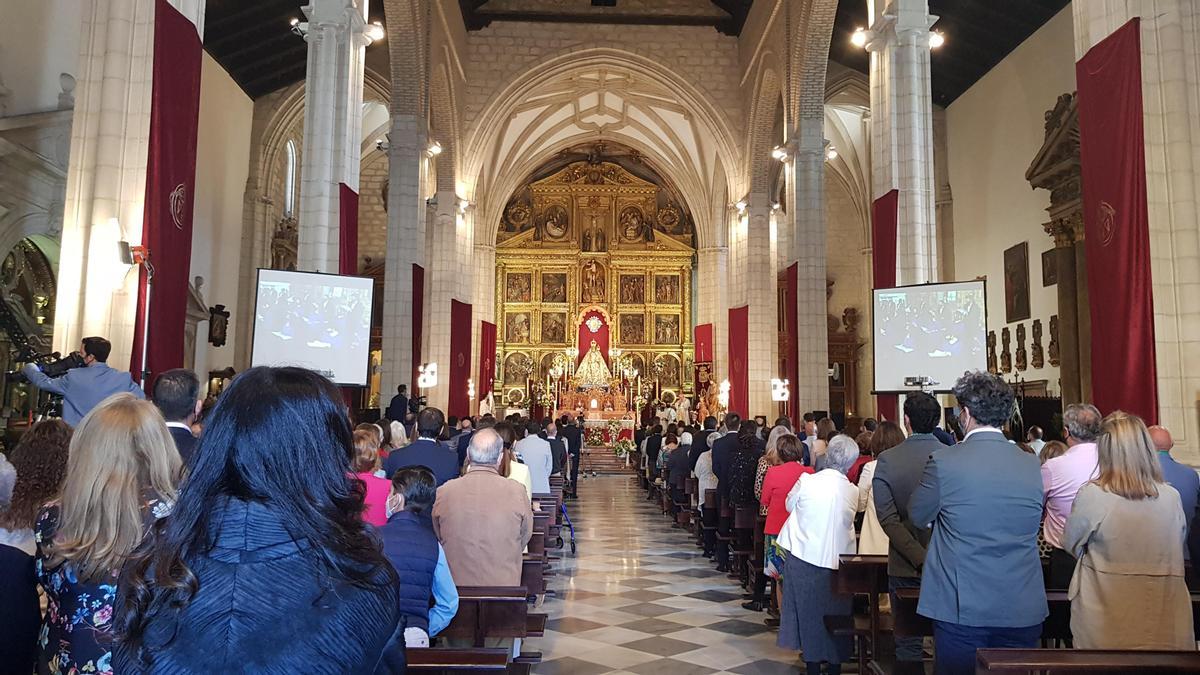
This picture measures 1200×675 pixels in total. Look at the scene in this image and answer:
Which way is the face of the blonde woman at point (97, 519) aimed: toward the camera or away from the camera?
away from the camera

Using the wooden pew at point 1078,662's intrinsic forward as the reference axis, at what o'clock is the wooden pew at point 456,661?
the wooden pew at point 456,661 is roughly at 8 o'clock from the wooden pew at point 1078,662.

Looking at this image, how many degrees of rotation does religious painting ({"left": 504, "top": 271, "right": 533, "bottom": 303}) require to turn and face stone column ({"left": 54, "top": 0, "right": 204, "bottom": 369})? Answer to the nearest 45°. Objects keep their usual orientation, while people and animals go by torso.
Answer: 0° — it already faces it

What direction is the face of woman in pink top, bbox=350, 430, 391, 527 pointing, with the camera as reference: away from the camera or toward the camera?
away from the camera

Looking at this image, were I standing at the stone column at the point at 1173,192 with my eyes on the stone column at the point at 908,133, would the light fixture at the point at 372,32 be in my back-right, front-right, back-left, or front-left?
front-left

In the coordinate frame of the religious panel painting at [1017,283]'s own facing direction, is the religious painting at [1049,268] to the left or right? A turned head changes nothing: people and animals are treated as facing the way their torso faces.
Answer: on its left

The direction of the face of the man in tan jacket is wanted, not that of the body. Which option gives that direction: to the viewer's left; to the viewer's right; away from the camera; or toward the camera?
away from the camera

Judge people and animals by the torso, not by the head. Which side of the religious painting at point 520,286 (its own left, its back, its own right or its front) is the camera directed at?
front

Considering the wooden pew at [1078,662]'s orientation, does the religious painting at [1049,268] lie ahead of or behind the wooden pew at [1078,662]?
ahead

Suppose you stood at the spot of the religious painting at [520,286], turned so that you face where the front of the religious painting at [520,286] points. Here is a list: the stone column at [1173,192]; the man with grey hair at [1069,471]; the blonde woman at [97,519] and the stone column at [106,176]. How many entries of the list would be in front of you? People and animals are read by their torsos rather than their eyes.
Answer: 4

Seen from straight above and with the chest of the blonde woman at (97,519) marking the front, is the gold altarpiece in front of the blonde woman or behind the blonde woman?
in front

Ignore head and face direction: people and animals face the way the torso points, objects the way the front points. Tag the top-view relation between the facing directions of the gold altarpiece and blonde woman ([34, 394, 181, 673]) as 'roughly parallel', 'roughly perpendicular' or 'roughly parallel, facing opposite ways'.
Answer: roughly parallel, facing opposite ways

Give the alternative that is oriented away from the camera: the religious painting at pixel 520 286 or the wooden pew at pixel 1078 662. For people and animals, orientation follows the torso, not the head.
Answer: the wooden pew

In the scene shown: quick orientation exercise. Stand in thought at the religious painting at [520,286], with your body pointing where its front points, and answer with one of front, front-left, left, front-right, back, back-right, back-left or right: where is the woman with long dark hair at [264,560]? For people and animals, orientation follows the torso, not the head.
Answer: front

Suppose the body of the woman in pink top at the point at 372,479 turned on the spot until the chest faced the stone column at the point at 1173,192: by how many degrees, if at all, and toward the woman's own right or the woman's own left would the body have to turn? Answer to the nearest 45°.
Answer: approximately 90° to the woman's own right

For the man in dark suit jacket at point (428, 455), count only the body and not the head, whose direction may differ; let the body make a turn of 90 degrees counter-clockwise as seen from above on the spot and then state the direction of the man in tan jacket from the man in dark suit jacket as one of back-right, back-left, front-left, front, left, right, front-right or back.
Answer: left

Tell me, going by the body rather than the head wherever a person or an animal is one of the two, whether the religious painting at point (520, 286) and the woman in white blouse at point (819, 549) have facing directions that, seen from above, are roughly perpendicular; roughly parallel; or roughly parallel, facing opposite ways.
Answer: roughly parallel, facing opposite ways

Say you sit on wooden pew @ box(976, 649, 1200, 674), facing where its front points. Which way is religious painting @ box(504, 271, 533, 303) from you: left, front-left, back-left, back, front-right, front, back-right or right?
front-left

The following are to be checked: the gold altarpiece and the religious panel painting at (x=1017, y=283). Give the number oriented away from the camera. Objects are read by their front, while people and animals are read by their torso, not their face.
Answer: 0

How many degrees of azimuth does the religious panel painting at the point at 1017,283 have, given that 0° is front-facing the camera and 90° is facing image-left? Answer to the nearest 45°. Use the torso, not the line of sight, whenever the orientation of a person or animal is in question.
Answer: approximately 45°

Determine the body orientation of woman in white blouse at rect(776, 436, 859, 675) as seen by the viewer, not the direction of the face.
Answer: away from the camera

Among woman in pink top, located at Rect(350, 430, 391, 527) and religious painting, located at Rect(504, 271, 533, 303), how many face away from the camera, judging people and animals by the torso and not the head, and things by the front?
1

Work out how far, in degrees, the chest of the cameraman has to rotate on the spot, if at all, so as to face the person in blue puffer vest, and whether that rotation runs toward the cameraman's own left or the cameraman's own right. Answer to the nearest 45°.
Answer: approximately 180°

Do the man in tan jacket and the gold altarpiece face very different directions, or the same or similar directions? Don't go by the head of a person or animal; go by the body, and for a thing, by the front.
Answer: very different directions

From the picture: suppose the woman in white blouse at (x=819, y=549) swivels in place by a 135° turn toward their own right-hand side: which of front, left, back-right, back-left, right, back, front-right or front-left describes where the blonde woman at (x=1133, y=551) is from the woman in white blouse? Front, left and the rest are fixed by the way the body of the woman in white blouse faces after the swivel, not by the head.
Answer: front
